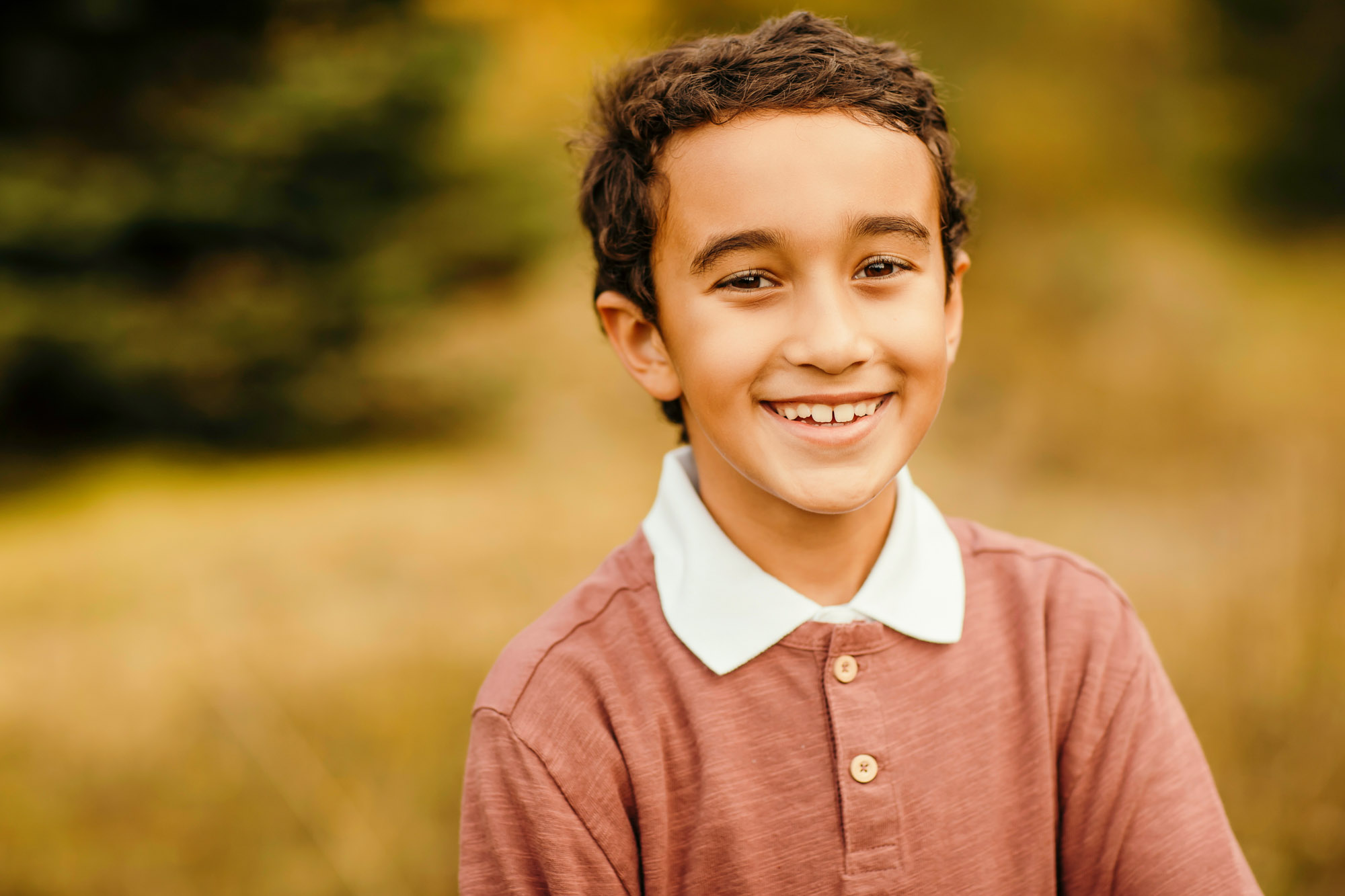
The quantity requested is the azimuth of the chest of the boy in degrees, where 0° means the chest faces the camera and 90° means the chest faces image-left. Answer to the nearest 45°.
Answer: approximately 0°
